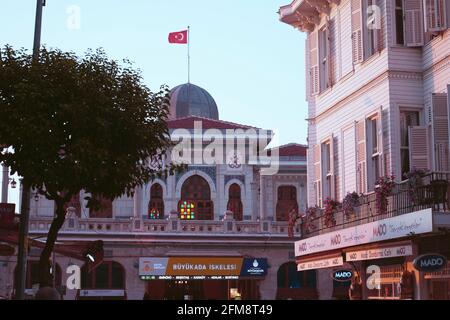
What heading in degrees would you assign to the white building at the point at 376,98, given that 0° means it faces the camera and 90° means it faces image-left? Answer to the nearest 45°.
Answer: approximately 45°

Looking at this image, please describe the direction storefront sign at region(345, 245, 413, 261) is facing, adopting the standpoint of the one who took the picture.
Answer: facing the viewer and to the left of the viewer

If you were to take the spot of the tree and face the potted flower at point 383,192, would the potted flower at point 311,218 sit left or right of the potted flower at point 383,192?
left

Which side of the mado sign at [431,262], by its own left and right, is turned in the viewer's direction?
front

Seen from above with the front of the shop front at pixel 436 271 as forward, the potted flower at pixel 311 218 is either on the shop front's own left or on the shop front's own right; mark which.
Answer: on the shop front's own right

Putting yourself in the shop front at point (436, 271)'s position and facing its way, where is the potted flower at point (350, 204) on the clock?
The potted flower is roughly at 3 o'clock from the shop front.

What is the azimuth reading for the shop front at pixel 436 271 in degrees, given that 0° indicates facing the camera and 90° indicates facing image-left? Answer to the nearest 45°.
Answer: approximately 45°

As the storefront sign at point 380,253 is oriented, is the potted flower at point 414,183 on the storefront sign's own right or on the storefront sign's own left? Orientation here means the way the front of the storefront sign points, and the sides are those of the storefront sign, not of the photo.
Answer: on the storefront sign's own left

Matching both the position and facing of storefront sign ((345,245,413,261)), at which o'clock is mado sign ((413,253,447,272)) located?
The mado sign is roughly at 10 o'clock from the storefront sign.
